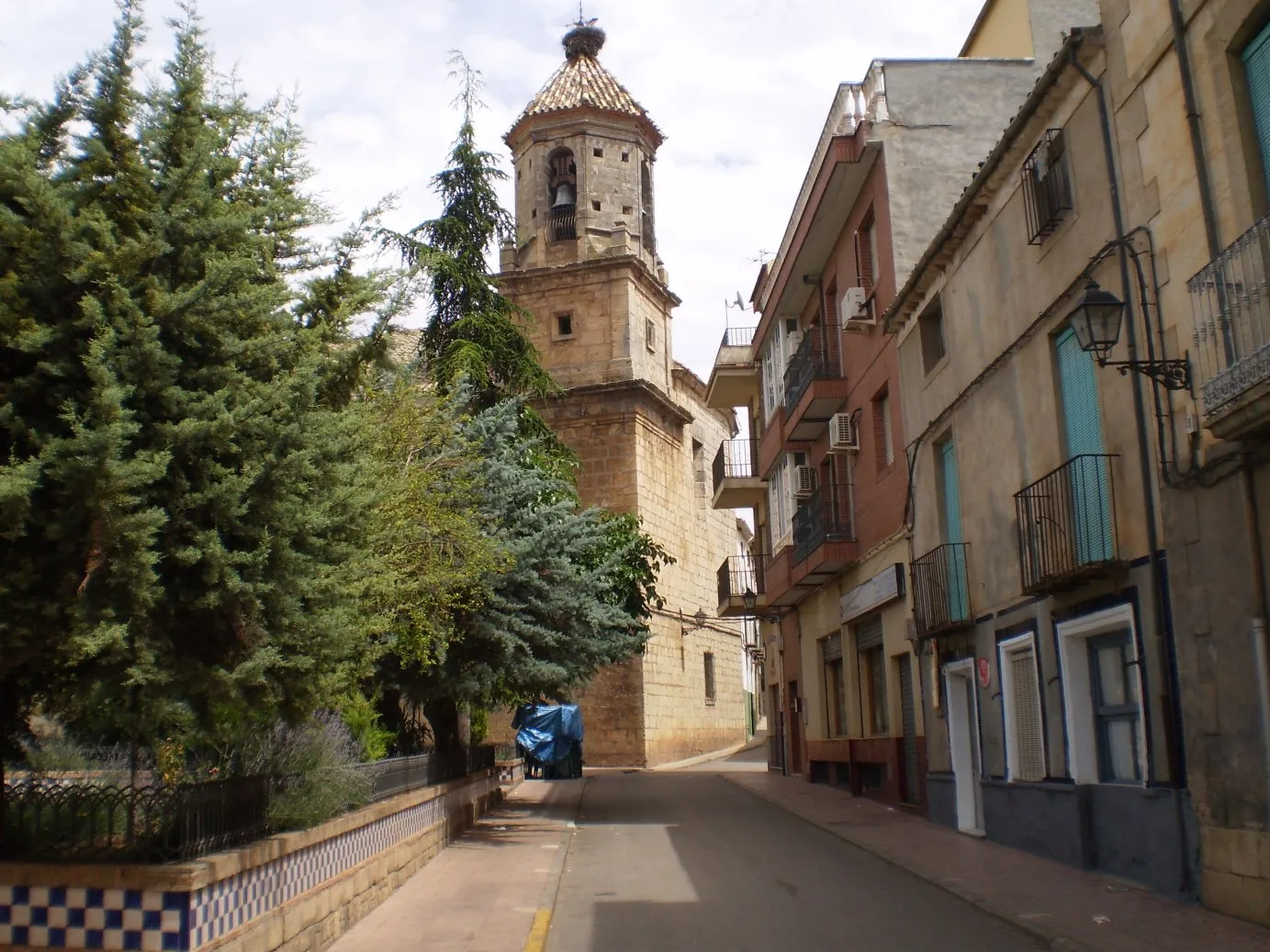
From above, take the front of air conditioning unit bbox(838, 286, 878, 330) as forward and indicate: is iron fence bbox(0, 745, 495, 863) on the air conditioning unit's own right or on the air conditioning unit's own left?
on the air conditioning unit's own left

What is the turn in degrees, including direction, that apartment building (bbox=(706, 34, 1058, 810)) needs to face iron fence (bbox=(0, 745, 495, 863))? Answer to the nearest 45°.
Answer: approximately 90° to its left

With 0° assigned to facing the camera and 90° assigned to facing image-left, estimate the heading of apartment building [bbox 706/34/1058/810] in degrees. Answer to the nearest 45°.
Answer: approximately 90°

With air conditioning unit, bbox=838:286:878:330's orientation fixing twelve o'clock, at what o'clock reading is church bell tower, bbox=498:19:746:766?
The church bell tower is roughly at 2 o'clock from the air conditioning unit.

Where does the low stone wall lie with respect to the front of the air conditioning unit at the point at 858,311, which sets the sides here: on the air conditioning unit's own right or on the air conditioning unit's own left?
on the air conditioning unit's own left

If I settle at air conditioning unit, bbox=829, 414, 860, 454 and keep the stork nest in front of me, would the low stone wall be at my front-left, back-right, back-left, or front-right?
back-left

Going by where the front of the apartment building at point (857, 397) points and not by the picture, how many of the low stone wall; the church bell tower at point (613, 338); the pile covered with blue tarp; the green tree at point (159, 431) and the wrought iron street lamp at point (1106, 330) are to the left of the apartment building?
3

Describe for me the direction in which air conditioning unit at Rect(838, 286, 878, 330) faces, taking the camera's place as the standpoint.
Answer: facing to the left of the viewer

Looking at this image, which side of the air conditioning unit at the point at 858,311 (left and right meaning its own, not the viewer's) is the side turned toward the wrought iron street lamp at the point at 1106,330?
left
